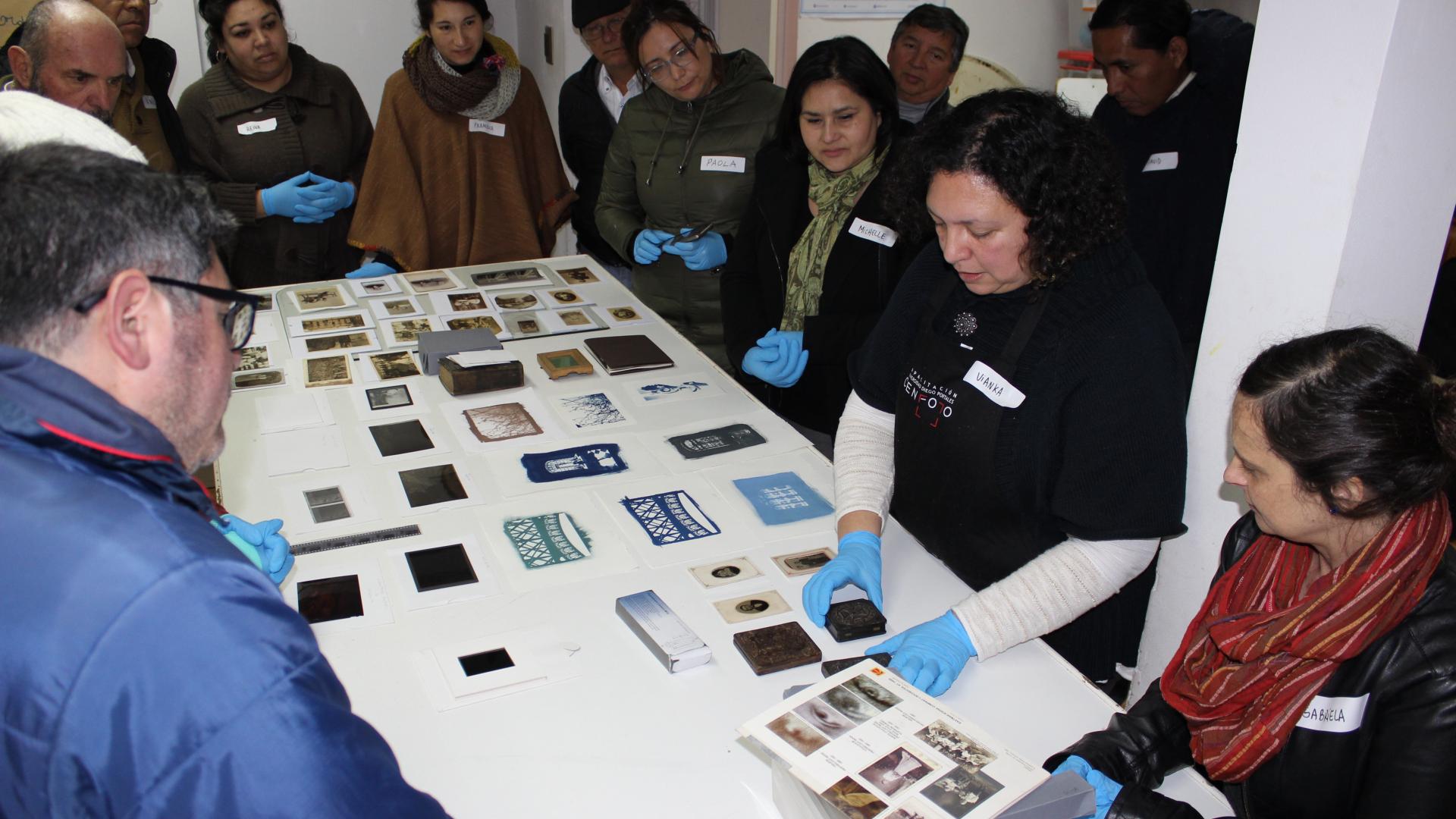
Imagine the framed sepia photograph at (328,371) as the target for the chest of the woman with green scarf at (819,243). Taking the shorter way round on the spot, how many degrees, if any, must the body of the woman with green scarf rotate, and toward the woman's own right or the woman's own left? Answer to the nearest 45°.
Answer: approximately 45° to the woman's own right

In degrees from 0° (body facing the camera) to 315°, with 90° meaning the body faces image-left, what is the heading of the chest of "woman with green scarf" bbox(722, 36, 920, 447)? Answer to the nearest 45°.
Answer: approximately 45°

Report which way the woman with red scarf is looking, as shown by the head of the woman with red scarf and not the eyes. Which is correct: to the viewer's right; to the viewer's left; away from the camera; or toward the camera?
to the viewer's left

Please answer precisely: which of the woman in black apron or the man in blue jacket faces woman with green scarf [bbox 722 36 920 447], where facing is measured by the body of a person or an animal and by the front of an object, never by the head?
the man in blue jacket

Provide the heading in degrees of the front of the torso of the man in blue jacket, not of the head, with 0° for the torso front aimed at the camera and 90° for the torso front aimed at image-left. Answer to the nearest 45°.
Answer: approximately 225°

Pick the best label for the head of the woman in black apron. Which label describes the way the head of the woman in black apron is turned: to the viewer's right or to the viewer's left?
to the viewer's left

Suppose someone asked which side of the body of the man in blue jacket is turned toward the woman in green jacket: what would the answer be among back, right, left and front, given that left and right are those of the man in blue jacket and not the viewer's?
front

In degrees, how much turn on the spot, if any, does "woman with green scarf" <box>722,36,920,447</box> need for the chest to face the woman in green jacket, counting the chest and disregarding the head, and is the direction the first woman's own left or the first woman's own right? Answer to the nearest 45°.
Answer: approximately 90° to the first woman's own right

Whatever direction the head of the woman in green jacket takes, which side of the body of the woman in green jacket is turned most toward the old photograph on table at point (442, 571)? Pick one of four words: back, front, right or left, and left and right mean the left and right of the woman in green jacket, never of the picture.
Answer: front

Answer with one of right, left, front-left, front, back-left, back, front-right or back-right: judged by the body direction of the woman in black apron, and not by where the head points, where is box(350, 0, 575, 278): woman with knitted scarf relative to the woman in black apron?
right

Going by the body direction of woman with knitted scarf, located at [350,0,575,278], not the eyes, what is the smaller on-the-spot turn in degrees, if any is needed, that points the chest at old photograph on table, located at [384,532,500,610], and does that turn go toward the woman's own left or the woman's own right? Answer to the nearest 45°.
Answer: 0° — they already face it

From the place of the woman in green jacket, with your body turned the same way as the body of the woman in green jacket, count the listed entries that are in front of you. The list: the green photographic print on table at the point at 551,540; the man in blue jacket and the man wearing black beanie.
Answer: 2

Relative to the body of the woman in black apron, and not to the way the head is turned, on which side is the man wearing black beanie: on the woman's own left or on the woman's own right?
on the woman's own right

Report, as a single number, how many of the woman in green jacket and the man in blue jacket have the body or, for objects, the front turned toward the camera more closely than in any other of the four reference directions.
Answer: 1
